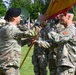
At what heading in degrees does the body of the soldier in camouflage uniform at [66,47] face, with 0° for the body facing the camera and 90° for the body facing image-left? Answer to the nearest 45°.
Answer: approximately 90°

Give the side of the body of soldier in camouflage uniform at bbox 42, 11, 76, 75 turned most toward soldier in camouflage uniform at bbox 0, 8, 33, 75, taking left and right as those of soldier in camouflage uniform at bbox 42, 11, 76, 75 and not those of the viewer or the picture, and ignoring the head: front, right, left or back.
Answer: front

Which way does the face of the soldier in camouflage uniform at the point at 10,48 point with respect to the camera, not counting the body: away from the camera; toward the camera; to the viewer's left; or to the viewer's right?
to the viewer's right
